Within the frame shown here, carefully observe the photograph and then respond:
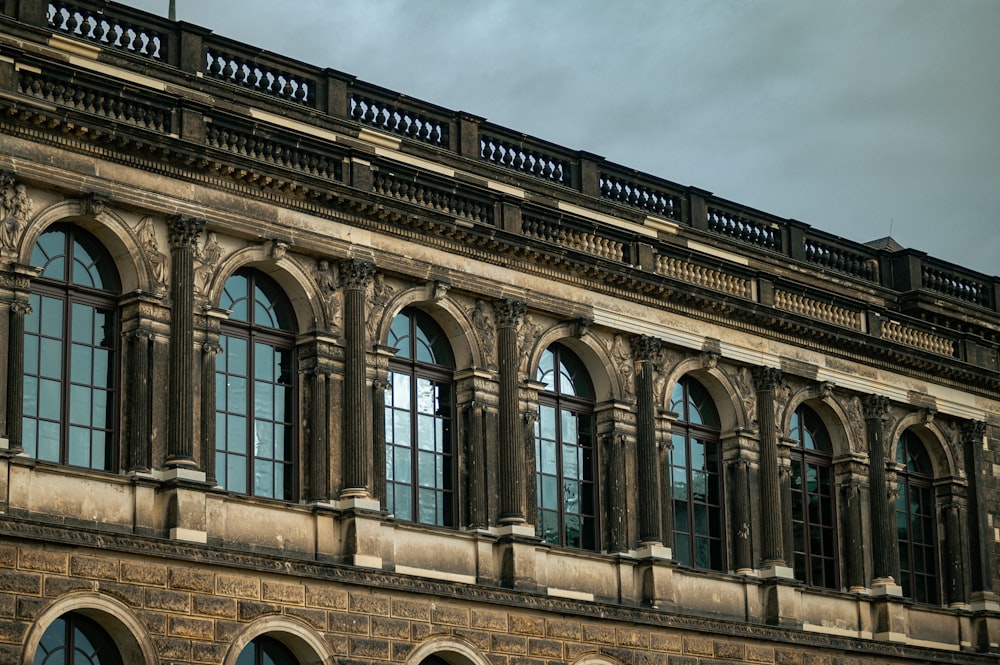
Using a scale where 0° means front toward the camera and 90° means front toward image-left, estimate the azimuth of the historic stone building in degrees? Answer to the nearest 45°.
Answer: approximately 315°
